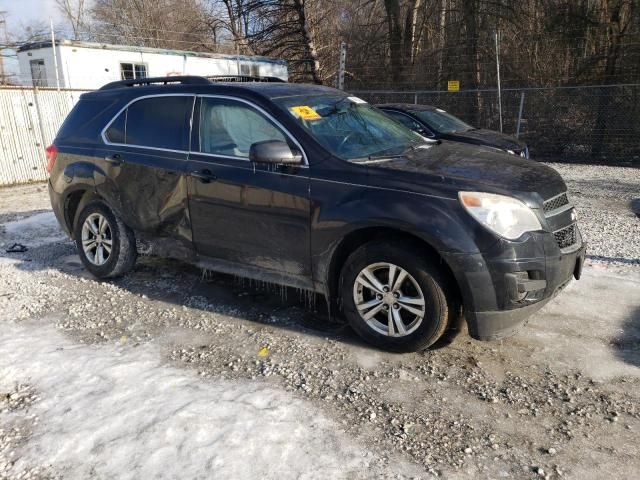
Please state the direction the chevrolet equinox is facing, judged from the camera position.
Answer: facing the viewer and to the right of the viewer

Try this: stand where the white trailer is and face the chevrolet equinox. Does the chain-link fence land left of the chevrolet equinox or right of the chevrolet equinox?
left

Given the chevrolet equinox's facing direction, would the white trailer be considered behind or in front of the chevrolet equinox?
behind

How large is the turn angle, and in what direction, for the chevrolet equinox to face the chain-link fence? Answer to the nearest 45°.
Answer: approximately 90° to its left
